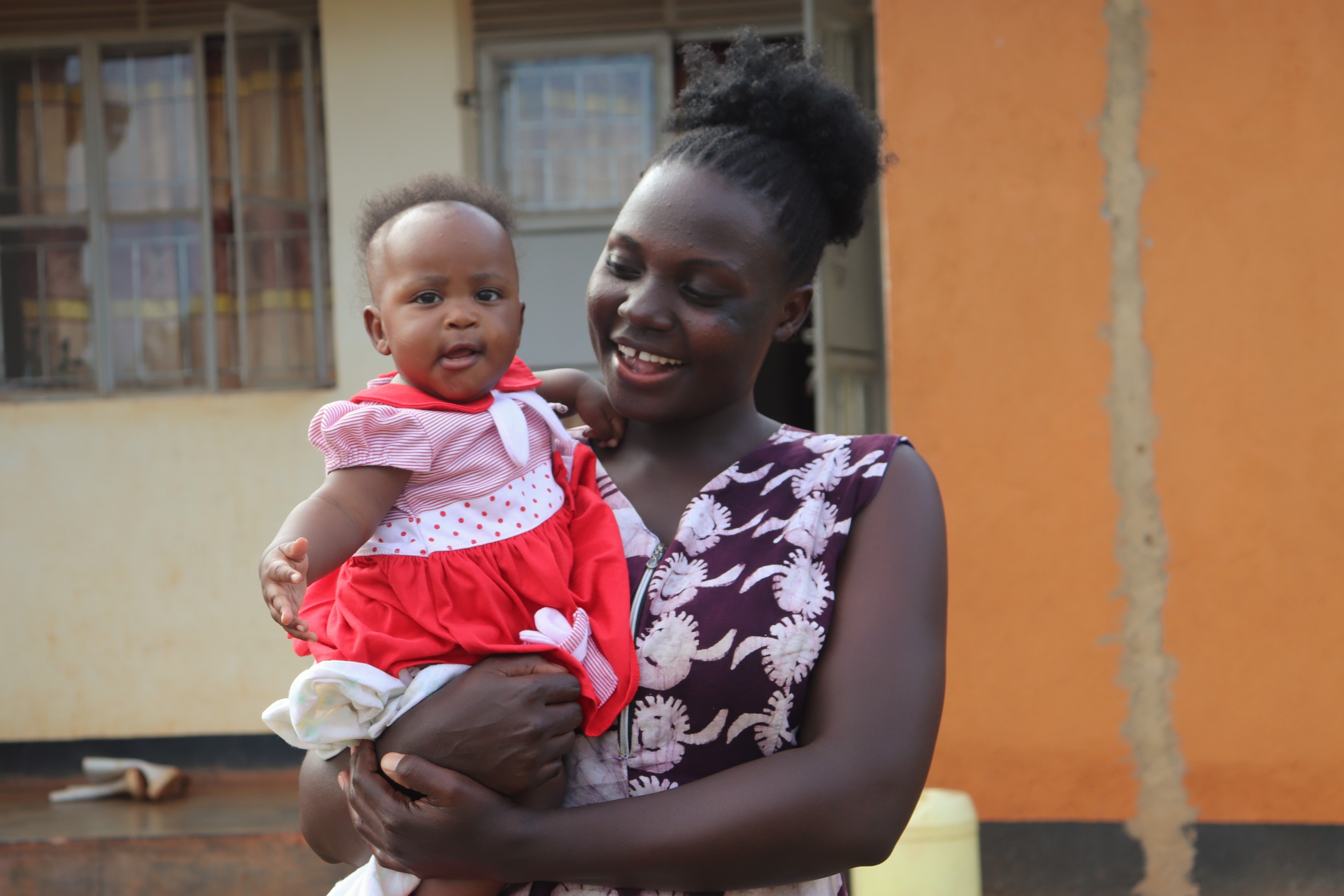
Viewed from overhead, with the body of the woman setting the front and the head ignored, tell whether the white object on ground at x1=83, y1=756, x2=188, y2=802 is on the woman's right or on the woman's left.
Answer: on the woman's right

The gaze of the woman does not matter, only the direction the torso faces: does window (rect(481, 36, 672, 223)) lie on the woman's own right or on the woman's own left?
on the woman's own right

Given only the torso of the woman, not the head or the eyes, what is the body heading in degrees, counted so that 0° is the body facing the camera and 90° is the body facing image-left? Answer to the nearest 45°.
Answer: approximately 45°

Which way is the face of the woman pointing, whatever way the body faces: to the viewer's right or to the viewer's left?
to the viewer's left
